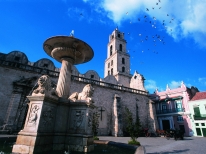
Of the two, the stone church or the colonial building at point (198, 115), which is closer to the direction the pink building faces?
the stone church

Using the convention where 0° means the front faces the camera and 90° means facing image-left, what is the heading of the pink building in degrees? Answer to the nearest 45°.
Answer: approximately 45°

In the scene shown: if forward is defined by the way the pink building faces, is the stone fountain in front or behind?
in front

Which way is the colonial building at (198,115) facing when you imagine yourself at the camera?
facing the viewer and to the left of the viewer

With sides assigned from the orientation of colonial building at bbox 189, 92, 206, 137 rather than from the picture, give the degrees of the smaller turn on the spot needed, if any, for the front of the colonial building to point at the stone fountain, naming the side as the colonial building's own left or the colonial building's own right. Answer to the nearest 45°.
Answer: approximately 45° to the colonial building's own left

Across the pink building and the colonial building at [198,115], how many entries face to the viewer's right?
0

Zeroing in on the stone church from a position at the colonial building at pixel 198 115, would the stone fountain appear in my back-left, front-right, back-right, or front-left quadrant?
front-left

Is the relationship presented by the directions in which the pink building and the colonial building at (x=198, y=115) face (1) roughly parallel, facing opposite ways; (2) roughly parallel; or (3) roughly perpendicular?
roughly parallel
